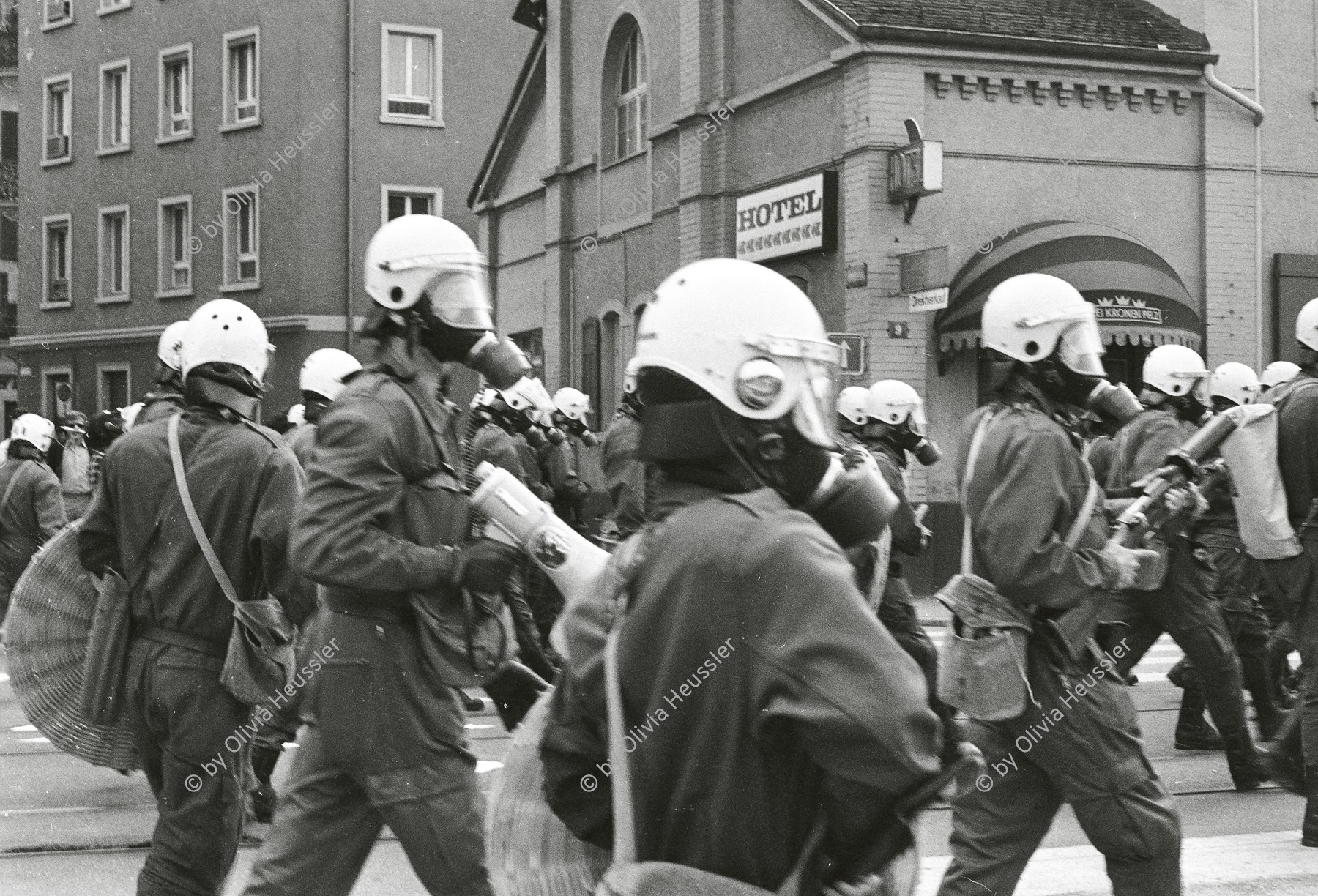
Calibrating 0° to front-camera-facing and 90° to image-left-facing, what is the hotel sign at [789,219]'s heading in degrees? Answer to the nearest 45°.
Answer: approximately 45°

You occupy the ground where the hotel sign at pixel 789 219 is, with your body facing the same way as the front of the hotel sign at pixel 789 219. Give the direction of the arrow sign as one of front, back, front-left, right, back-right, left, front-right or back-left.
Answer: front-left
